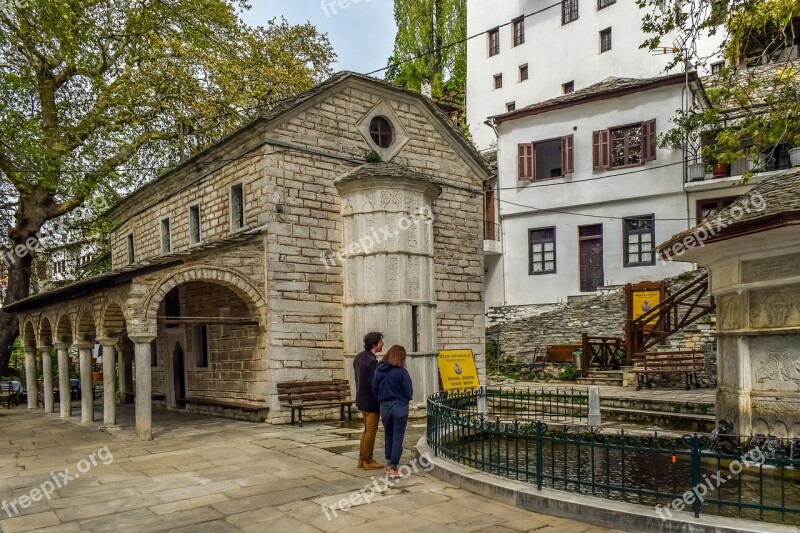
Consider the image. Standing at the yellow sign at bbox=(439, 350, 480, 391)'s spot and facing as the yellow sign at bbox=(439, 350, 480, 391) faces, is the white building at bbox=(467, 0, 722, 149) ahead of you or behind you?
behind

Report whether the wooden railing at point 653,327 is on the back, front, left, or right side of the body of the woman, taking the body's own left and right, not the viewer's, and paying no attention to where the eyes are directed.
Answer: front

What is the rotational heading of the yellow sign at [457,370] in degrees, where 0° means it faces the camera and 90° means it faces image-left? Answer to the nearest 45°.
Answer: approximately 0°

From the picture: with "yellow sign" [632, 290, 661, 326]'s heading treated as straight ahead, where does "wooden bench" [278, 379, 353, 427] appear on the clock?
The wooden bench is roughly at 1 o'clock from the yellow sign.

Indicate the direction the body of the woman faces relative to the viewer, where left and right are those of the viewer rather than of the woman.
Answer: facing away from the viewer and to the right of the viewer

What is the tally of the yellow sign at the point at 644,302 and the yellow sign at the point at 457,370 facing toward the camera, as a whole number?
2

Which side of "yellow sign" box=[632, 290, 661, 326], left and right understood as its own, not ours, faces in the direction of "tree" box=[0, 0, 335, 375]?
right

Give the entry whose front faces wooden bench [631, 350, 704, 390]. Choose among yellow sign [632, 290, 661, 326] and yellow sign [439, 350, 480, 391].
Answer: yellow sign [632, 290, 661, 326]

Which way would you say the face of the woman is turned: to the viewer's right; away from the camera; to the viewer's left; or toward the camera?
away from the camera

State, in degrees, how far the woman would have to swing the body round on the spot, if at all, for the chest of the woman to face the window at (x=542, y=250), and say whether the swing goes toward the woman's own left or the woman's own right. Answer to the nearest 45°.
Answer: approximately 45° to the woman's own left
